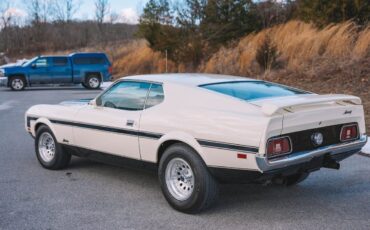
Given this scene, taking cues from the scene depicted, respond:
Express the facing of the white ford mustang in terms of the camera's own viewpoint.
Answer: facing away from the viewer and to the left of the viewer
